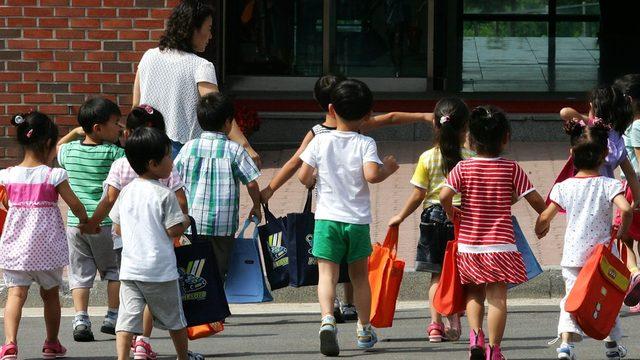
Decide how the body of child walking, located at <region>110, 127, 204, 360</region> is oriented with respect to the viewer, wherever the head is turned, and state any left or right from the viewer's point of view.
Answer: facing away from the viewer and to the right of the viewer

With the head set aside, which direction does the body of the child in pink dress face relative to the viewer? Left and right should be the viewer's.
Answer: facing away from the viewer and to the right of the viewer

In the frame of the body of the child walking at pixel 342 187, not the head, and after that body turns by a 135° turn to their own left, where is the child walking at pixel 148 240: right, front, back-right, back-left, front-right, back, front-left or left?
front

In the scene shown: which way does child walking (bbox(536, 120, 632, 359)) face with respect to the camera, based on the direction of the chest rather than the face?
away from the camera

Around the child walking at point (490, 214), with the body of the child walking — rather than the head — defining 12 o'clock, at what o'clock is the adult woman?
The adult woman is roughly at 10 o'clock from the child walking.

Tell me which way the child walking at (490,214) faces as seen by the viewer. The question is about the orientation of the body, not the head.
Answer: away from the camera

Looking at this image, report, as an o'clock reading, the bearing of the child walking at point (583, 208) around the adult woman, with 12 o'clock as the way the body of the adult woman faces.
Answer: The child walking is roughly at 3 o'clock from the adult woman.

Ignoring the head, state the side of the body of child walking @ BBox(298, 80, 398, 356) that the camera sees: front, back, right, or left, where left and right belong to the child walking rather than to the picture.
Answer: back

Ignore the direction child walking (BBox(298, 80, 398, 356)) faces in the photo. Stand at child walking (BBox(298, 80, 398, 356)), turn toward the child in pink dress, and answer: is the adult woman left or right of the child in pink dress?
right

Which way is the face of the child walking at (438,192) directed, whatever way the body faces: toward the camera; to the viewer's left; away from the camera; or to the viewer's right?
away from the camera

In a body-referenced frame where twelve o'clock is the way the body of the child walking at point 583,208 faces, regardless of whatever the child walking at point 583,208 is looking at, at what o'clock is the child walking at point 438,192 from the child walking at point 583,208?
the child walking at point 438,192 is roughly at 10 o'clock from the child walking at point 583,208.
